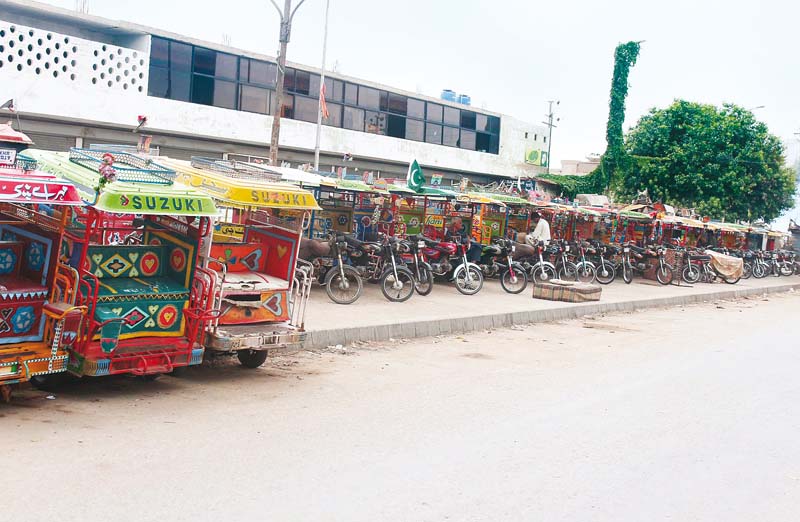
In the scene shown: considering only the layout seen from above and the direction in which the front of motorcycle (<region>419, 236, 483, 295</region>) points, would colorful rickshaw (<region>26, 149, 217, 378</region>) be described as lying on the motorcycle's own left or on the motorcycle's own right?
on the motorcycle's own right

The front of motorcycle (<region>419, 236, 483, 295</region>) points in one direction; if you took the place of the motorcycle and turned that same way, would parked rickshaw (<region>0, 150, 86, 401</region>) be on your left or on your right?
on your right

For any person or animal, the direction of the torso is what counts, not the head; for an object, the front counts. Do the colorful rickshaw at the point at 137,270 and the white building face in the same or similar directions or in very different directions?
very different directions

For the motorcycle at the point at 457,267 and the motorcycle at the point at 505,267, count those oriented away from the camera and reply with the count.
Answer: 0

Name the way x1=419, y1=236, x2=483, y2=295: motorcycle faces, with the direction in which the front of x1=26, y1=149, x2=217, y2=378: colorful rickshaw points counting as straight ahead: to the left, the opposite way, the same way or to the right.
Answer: the opposite way

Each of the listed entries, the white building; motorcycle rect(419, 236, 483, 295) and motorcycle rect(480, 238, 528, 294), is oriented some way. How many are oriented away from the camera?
0

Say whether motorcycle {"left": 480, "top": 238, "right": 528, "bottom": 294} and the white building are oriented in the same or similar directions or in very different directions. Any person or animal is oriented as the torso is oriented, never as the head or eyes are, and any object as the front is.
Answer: same or similar directions

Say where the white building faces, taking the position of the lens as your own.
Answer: facing the viewer and to the right of the viewer

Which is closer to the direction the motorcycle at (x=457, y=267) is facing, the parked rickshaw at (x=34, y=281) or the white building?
the parked rickshaw

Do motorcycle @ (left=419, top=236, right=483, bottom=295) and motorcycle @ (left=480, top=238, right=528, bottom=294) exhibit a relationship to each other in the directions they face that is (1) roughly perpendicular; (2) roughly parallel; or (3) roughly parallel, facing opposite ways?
roughly parallel

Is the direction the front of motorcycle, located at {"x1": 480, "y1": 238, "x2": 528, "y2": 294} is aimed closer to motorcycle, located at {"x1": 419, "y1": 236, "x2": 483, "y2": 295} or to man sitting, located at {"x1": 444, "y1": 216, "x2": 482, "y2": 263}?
the motorcycle

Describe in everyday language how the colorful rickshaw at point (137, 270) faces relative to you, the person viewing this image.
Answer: facing away from the viewer and to the left of the viewer

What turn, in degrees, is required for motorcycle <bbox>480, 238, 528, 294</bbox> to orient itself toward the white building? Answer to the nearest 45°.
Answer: approximately 180°

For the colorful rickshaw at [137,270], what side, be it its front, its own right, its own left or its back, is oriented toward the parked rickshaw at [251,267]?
right

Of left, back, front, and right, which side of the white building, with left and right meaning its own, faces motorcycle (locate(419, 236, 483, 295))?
front

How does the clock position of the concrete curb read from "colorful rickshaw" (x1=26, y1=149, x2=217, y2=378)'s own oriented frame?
The concrete curb is roughly at 3 o'clock from the colorful rickshaw.
